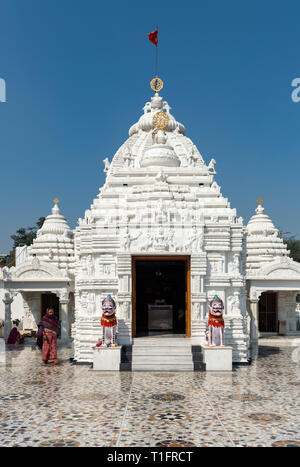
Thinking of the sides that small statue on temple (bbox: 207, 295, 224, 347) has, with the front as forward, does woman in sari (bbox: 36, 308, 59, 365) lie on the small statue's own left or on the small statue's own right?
on the small statue's own right

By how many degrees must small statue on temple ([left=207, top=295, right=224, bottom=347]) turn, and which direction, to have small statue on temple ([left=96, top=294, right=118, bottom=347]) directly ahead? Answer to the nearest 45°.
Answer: approximately 90° to its right

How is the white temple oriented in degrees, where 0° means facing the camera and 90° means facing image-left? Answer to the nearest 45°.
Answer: approximately 0°

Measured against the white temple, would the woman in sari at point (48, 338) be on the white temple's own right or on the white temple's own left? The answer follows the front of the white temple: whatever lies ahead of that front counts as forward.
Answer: on the white temple's own right

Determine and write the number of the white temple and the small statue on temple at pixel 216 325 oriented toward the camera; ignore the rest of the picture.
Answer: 2

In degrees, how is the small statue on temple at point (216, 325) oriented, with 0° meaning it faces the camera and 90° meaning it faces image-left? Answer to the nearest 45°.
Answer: approximately 0°
